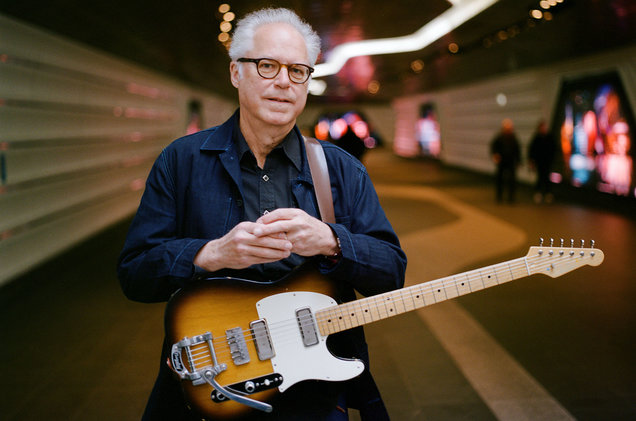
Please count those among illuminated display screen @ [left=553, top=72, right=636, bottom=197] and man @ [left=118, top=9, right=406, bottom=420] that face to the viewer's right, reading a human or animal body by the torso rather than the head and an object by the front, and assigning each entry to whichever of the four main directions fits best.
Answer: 0

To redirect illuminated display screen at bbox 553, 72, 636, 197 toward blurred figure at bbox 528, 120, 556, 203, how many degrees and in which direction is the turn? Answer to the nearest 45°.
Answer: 0° — it already faces them

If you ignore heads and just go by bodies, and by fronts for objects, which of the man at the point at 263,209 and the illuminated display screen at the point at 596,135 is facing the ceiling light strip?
the illuminated display screen

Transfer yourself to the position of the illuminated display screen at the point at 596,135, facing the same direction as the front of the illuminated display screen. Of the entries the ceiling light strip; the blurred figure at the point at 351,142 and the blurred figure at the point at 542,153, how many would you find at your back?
0

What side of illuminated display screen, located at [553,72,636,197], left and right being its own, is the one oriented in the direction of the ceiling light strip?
front

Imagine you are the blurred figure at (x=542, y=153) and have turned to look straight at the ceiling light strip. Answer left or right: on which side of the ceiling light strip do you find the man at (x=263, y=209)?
left

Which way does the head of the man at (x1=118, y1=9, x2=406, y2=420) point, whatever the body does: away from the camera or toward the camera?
toward the camera

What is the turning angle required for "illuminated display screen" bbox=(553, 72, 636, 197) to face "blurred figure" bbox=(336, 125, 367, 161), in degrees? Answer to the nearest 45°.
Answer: approximately 45° to its right

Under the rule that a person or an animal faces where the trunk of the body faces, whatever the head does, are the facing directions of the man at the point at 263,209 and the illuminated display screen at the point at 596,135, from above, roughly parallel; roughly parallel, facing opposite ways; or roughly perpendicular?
roughly perpendicular

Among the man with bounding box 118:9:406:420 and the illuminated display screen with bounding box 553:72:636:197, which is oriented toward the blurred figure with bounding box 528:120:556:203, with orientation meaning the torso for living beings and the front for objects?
the illuminated display screen

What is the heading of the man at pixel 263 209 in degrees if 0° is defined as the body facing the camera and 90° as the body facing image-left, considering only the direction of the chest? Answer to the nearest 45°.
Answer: approximately 0°

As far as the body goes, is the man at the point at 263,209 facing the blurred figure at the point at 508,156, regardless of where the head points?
no

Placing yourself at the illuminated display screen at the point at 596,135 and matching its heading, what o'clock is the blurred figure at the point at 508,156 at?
The blurred figure is roughly at 1 o'clock from the illuminated display screen.

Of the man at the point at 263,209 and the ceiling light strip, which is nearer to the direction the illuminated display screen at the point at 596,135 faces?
the ceiling light strip
